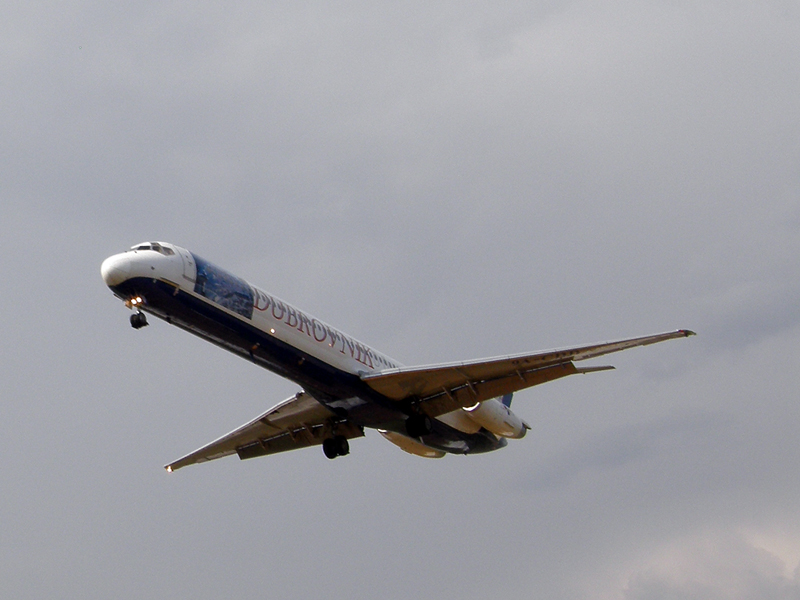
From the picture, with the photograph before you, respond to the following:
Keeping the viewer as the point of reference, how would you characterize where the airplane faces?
facing the viewer and to the left of the viewer
